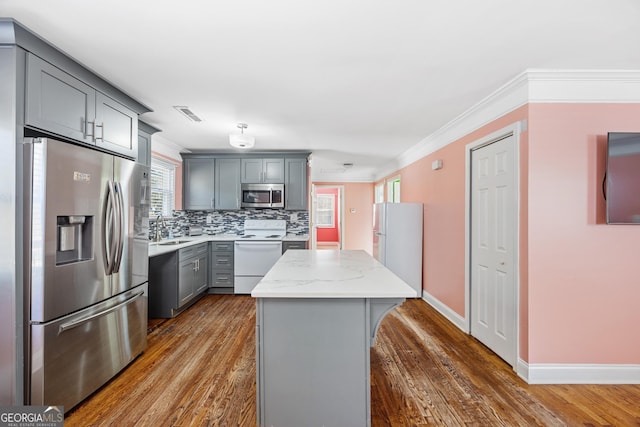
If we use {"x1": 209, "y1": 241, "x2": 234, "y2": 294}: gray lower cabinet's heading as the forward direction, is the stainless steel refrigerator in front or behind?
in front

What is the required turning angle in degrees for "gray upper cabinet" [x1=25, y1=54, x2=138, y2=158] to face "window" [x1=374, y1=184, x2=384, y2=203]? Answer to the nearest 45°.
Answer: approximately 45° to its left

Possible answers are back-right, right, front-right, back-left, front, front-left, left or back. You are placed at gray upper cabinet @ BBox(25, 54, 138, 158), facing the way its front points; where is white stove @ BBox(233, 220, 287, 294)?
left

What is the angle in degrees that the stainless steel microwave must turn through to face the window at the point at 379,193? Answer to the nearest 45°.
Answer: approximately 135° to its left

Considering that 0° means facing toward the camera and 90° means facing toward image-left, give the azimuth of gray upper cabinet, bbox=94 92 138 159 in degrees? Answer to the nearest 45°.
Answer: approximately 315°

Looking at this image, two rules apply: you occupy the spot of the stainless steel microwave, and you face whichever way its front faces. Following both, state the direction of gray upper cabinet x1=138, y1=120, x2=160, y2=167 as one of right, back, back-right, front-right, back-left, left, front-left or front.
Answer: front-right

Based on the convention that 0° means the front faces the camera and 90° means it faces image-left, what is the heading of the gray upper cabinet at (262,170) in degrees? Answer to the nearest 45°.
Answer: approximately 0°

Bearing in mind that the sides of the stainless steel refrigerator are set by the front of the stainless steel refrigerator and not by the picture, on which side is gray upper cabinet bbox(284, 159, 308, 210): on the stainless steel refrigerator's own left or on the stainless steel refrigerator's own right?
on the stainless steel refrigerator's own left

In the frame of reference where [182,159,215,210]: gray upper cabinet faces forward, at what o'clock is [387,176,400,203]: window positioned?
The window is roughly at 9 o'clock from the gray upper cabinet.

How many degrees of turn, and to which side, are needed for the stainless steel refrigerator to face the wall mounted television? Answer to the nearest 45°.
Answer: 0° — it already faces it

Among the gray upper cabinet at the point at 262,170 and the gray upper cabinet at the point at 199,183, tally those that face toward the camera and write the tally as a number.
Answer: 2
